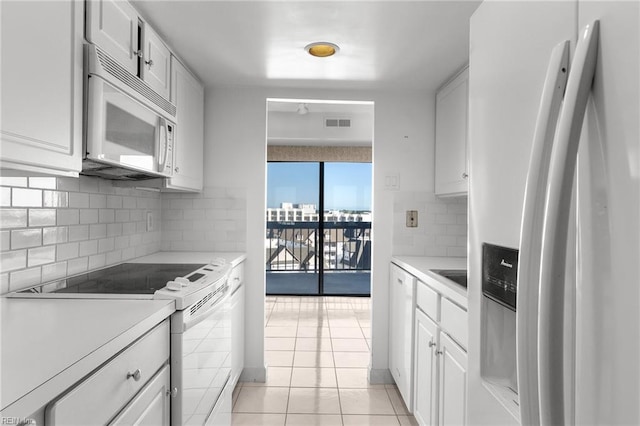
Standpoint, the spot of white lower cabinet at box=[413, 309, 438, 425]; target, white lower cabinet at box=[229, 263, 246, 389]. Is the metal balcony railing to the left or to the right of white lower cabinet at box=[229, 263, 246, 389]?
right

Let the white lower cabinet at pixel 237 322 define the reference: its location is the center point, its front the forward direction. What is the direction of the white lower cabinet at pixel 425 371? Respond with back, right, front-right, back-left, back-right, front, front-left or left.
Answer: front-right

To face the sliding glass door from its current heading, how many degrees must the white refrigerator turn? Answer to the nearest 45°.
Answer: approximately 90° to its right

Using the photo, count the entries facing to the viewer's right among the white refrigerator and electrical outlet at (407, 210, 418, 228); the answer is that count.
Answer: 0

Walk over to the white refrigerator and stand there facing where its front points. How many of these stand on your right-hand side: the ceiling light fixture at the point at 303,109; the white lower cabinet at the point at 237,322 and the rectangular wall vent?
3

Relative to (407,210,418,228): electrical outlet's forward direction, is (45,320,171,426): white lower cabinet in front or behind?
in front

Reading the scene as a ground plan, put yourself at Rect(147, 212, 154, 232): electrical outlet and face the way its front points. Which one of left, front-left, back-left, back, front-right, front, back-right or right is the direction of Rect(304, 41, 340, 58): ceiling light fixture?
front

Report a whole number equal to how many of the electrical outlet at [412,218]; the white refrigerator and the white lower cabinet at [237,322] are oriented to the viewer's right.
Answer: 1

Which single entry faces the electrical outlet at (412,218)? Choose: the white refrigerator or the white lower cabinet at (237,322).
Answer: the white lower cabinet

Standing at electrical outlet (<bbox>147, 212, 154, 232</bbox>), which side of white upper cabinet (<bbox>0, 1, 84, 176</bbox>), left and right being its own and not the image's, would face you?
left

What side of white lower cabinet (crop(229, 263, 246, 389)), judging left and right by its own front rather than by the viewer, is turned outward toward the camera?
right

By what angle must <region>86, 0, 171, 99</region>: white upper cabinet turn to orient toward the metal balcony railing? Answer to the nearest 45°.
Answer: approximately 90° to its left

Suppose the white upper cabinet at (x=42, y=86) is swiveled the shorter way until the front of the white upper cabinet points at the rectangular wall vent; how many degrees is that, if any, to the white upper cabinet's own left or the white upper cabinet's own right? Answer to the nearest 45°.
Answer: approximately 90° to the white upper cabinet's own left

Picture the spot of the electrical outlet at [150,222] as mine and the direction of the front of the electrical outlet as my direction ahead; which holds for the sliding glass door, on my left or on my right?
on my left
